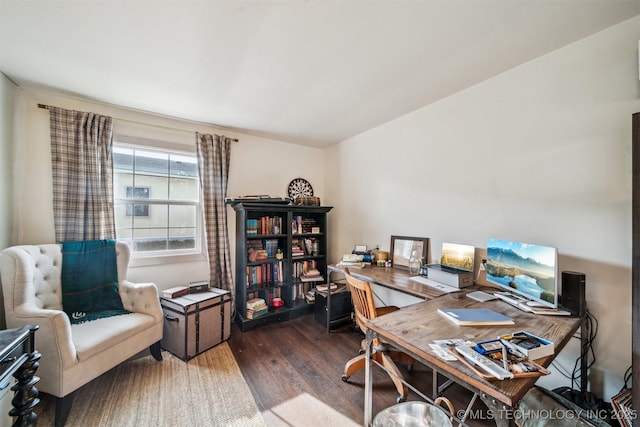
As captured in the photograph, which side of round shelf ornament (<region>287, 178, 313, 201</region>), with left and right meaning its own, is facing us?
front

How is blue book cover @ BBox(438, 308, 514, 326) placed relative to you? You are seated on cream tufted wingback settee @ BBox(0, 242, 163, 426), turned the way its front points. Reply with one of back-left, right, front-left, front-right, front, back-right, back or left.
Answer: front

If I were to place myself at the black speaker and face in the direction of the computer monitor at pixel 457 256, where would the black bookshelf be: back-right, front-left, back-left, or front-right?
front-left

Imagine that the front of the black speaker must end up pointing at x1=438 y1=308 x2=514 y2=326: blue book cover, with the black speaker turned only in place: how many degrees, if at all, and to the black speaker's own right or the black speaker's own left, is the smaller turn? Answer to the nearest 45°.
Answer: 0° — it already faces it

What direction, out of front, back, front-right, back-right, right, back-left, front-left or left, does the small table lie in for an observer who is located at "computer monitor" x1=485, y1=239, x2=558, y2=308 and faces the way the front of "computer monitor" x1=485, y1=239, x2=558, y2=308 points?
front

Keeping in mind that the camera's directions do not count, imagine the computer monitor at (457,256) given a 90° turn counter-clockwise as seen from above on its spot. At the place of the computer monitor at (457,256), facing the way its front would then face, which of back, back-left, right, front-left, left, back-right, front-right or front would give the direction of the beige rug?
right

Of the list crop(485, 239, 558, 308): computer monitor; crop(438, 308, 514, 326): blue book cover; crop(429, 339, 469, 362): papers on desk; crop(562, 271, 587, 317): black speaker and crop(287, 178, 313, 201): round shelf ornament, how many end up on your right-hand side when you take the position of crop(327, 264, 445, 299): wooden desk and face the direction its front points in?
1

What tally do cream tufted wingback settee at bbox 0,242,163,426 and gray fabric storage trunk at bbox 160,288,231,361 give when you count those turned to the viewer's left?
0

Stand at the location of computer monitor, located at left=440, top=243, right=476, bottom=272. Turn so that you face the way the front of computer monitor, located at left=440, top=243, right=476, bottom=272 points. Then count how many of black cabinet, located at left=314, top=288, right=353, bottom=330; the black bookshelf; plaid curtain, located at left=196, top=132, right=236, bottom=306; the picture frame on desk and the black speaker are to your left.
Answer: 1

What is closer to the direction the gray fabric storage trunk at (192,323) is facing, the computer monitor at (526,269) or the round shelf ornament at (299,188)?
the computer monitor

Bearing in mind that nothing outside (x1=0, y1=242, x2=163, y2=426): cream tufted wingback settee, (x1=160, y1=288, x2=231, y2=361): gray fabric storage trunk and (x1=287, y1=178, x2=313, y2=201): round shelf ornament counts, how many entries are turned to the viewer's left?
0

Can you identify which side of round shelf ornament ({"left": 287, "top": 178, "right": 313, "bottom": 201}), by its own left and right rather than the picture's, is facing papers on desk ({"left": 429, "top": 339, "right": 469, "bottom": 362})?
front

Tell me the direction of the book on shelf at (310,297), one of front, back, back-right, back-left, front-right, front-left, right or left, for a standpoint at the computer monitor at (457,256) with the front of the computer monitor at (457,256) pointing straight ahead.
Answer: front-right

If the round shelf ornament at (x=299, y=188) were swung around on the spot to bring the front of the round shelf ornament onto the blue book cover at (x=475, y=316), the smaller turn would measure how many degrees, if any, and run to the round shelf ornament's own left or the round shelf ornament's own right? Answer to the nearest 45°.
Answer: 0° — it already faces it

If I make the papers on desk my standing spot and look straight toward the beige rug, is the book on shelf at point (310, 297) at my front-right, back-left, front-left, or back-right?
front-right

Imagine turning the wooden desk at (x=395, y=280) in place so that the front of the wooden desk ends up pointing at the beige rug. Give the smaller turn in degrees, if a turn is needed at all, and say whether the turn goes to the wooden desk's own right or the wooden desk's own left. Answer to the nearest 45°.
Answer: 0° — it already faces it

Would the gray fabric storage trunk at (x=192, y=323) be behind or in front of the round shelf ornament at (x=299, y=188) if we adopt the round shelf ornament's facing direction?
in front

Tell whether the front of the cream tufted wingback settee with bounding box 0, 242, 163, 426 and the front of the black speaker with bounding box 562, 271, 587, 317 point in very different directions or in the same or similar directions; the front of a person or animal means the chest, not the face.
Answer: very different directions

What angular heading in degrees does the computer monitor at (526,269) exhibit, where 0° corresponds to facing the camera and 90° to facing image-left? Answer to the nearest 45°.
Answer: approximately 45°

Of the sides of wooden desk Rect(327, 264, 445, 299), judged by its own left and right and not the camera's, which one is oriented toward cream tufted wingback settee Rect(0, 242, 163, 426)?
front
